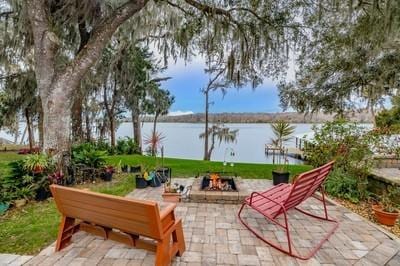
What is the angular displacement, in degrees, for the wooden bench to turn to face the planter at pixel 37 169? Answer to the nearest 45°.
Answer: approximately 90° to its left

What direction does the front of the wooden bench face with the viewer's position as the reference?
facing away from the viewer and to the right of the viewer

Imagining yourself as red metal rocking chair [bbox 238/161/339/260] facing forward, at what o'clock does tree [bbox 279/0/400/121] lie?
The tree is roughly at 2 o'clock from the red metal rocking chair.

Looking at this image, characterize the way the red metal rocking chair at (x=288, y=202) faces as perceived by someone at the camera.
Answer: facing away from the viewer and to the left of the viewer

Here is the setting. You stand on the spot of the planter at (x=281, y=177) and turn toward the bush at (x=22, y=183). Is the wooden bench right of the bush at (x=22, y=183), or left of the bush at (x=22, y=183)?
left

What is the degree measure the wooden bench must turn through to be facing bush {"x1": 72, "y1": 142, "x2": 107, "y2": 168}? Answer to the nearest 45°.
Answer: approximately 45° to its left

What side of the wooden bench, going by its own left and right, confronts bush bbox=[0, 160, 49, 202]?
left

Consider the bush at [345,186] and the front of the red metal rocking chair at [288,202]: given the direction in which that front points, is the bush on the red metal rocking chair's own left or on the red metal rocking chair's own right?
on the red metal rocking chair's own right

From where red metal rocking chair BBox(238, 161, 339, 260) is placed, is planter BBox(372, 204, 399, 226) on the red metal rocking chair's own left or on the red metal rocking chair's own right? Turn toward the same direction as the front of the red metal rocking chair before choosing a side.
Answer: on the red metal rocking chair's own right
